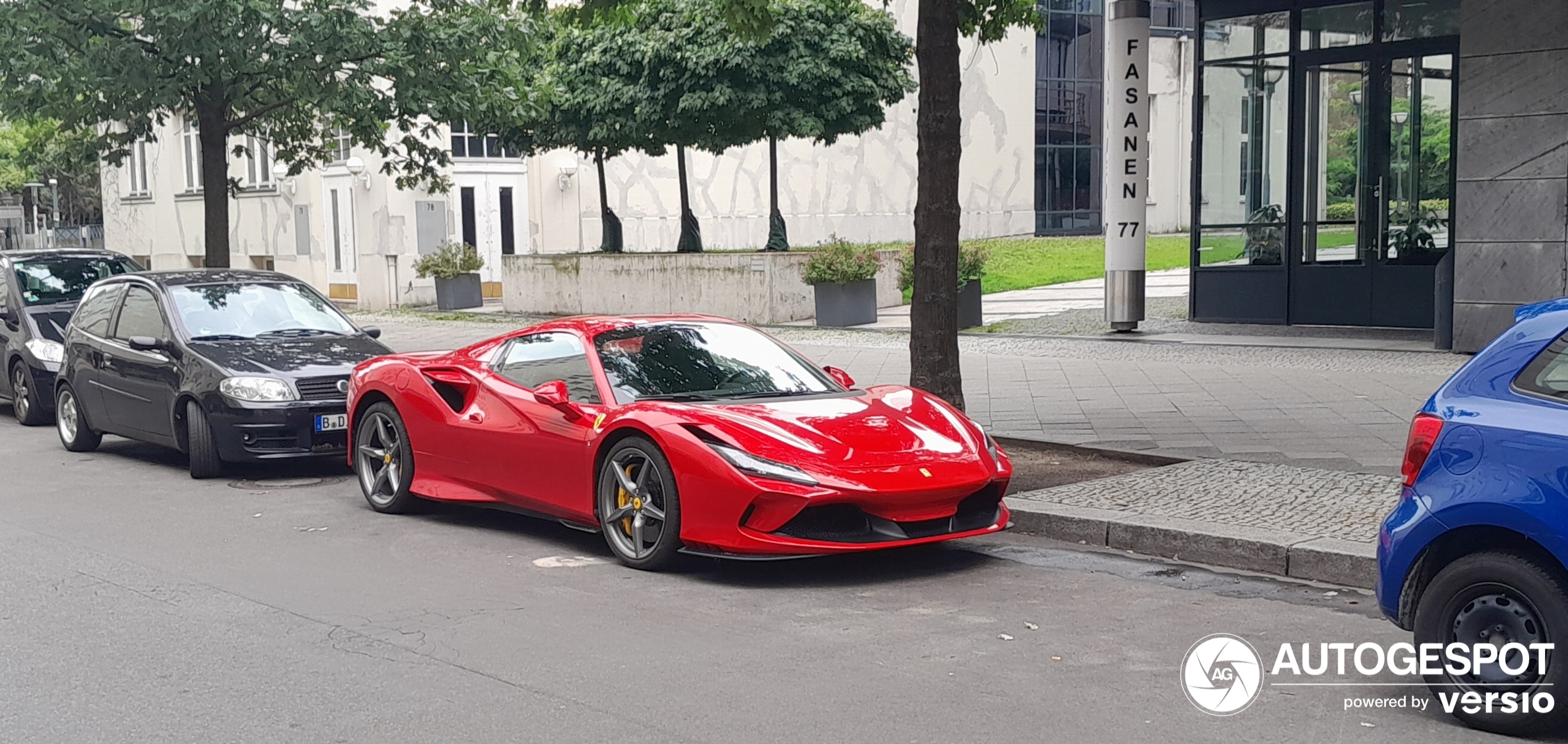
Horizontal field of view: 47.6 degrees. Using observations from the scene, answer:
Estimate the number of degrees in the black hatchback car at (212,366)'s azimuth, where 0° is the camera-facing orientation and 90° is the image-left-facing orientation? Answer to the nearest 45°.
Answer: approximately 315°

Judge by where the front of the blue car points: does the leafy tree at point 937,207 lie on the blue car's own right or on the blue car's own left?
on the blue car's own left

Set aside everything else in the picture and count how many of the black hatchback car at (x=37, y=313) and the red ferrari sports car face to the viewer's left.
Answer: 0

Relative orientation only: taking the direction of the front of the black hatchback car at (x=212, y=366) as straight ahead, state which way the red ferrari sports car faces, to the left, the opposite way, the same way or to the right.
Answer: the same way

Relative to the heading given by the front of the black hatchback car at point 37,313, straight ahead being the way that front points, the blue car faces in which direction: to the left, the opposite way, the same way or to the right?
the same way

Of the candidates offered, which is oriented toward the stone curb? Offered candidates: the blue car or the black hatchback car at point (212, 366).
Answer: the black hatchback car

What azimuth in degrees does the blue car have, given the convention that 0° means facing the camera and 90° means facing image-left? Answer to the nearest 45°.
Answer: approximately 270°

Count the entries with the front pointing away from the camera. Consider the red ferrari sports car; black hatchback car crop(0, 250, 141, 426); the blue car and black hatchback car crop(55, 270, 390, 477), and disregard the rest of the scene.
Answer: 0

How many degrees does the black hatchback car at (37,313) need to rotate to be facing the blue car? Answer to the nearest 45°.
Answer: approximately 45° to its right

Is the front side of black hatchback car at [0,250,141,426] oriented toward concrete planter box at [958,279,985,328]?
no

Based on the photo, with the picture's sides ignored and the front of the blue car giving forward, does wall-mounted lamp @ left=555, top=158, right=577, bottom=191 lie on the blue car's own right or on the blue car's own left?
on the blue car's own left

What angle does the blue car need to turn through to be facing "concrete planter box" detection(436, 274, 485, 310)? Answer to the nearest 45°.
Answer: approximately 135° to its left

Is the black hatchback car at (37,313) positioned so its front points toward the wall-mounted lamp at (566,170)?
no

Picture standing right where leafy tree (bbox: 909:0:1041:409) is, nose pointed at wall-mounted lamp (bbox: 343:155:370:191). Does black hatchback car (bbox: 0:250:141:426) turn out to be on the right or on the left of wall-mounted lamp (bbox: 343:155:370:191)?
left

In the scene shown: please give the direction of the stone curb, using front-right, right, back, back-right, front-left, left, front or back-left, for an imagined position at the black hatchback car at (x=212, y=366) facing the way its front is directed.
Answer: front

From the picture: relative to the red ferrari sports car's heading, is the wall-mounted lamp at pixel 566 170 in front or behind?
behind

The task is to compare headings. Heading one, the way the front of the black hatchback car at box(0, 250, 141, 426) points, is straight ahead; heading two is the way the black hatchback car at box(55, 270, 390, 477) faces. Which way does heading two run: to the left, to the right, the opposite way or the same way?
the same way

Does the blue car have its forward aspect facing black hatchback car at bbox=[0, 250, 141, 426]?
no

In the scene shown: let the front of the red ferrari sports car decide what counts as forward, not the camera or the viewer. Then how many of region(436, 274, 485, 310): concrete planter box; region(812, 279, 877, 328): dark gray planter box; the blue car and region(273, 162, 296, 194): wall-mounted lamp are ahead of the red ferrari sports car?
1

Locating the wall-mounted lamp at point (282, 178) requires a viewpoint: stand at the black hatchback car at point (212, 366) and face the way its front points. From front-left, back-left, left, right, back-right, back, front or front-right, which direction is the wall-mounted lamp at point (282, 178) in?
back-left

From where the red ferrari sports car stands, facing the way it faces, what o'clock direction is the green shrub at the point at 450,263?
The green shrub is roughly at 7 o'clock from the red ferrari sports car.

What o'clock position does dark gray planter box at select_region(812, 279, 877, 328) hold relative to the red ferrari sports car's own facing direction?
The dark gray planter box is roughly at 8 o'clock from the red ferrari sports car.

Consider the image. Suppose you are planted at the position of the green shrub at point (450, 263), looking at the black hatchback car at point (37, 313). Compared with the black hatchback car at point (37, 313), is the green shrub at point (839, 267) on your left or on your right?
left

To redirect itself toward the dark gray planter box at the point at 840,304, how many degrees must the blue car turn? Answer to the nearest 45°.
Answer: approximately 135° to its left
